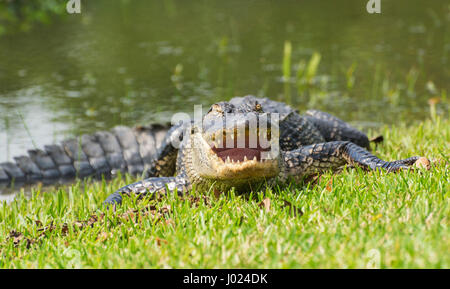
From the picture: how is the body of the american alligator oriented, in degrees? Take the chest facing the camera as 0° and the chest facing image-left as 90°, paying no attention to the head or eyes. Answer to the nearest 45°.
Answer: approximately 0°
